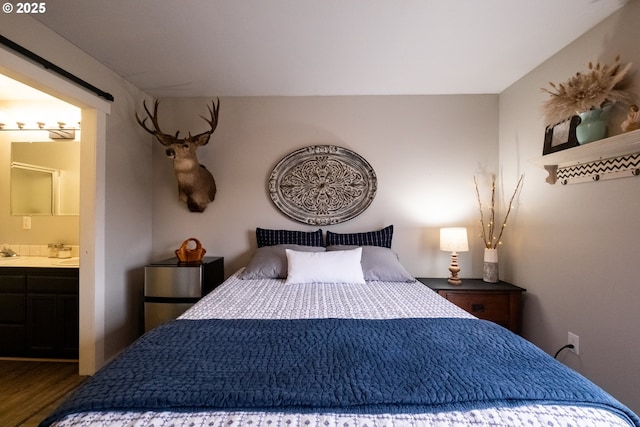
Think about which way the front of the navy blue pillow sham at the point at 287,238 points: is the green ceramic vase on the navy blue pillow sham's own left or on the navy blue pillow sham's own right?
on the navy blue pillow sham's own left

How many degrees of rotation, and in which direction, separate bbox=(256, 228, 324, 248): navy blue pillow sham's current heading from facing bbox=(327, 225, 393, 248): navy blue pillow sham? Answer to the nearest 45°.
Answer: approximately 90° to its left

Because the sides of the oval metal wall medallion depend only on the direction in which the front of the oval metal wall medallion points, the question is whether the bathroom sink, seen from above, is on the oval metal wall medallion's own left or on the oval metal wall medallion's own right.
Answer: on the oval metal wall medallion's own right

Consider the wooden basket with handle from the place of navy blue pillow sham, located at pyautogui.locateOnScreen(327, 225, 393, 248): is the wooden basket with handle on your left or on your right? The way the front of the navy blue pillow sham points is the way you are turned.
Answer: on your right

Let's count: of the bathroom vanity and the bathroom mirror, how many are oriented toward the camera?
2
